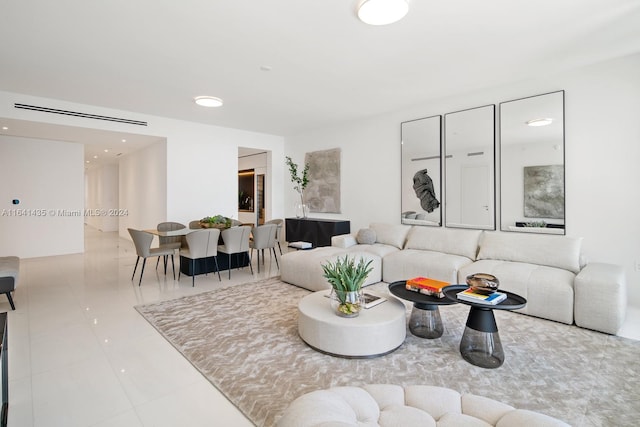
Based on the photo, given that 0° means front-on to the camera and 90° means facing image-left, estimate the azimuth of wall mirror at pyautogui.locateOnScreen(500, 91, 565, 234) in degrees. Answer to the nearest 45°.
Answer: approximately 45°

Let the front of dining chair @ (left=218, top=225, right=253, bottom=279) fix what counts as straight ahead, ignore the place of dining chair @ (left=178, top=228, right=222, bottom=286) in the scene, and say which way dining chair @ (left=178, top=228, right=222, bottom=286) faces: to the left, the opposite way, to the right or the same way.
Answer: the same way

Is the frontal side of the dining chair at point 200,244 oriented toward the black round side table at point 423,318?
no

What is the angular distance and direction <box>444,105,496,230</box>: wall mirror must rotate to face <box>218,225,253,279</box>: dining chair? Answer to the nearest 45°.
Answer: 0° — it already faces it

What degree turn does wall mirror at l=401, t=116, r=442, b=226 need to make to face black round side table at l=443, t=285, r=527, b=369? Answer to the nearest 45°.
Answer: approximately 45° to its left

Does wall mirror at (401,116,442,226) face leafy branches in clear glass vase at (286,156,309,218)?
no

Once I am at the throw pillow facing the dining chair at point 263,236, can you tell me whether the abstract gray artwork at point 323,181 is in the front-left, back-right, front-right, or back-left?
front-right

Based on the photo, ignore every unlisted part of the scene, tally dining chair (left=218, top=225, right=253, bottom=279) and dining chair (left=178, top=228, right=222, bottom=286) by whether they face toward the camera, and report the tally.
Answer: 0

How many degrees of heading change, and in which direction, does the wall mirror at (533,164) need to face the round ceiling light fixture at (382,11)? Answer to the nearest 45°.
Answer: approximately 45° to its left

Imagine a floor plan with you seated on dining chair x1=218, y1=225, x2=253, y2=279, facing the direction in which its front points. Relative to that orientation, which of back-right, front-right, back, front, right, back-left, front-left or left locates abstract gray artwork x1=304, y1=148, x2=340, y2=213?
right

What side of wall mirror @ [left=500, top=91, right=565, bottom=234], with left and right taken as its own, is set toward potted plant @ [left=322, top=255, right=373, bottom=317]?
front

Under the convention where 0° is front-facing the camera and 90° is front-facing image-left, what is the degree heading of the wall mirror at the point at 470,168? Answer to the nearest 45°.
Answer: approximately 45°

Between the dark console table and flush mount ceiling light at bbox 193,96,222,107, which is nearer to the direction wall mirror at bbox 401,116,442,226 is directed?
the flush mount ceiling light

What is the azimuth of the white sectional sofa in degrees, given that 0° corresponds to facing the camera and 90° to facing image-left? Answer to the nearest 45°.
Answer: approximately 45°

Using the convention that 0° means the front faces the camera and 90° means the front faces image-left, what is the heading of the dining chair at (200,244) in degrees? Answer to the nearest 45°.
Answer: approximately 135°

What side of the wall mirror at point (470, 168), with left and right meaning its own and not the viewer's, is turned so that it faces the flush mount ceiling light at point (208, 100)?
front

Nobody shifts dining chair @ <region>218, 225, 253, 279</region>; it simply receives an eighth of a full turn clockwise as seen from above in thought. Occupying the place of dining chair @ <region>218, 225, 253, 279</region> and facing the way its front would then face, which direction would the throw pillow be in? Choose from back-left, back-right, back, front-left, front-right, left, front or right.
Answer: right
